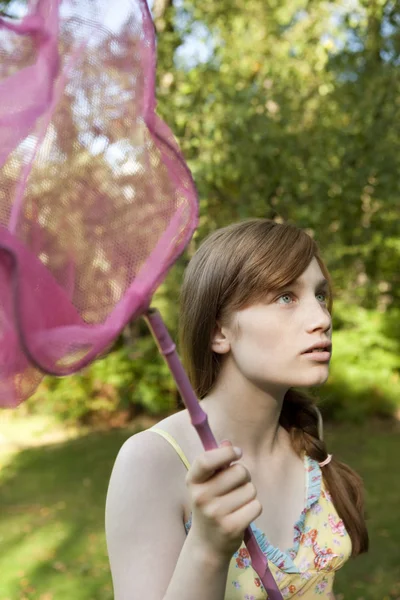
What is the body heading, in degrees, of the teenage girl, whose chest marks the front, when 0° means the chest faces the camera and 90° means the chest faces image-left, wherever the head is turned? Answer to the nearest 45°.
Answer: approximately 315°
